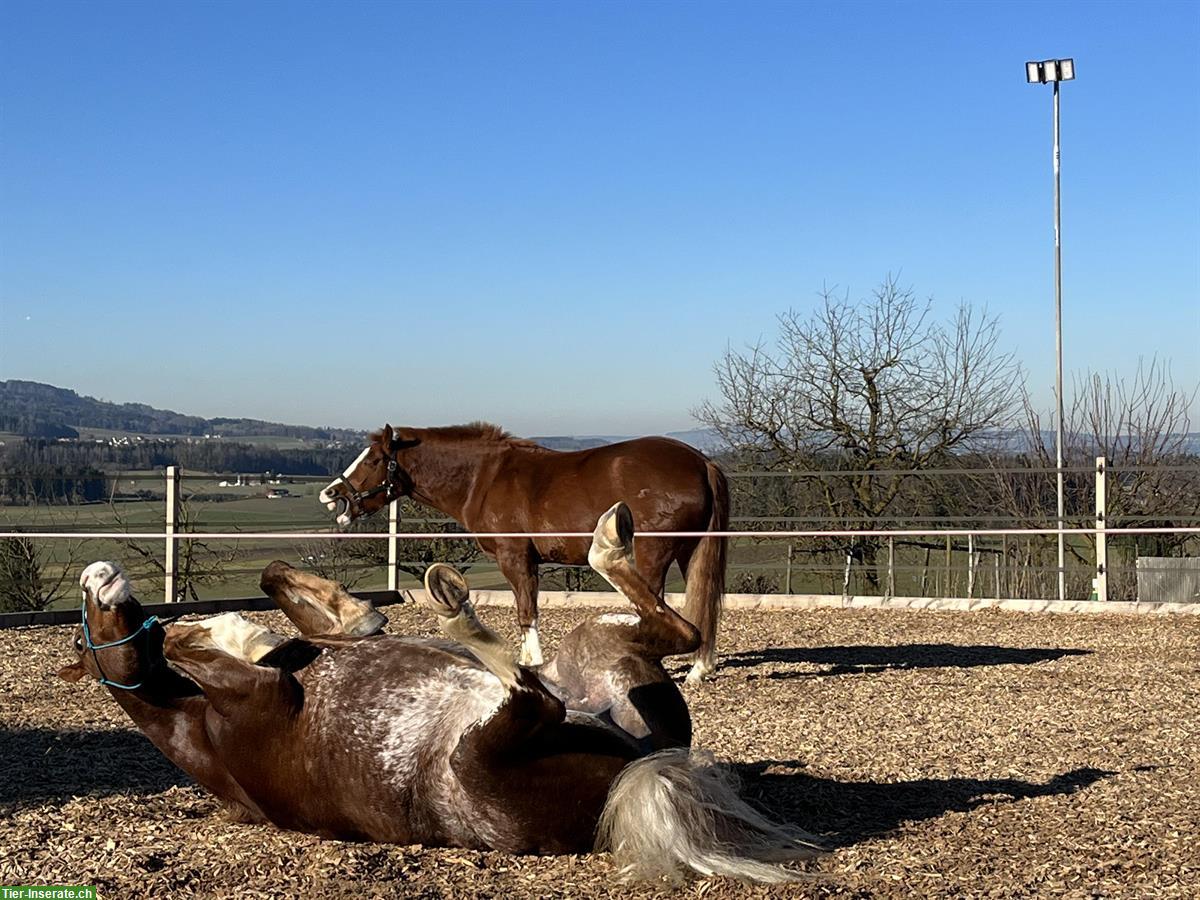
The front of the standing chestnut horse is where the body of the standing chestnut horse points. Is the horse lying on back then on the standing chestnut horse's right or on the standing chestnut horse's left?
on the standing chestnut horse's left

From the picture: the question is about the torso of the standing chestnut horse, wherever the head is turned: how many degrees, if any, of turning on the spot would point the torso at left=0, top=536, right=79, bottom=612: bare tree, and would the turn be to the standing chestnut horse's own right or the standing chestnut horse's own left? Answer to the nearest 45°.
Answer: approximately 45° to the standing chestnut horse's own right

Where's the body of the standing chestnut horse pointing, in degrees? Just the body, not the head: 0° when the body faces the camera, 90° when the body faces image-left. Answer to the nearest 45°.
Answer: approximately 90°

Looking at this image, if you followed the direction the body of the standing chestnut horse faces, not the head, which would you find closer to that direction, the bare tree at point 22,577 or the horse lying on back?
the bare tree

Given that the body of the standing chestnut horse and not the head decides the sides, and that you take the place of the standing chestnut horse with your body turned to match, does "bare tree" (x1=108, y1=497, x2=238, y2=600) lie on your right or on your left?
on your right
